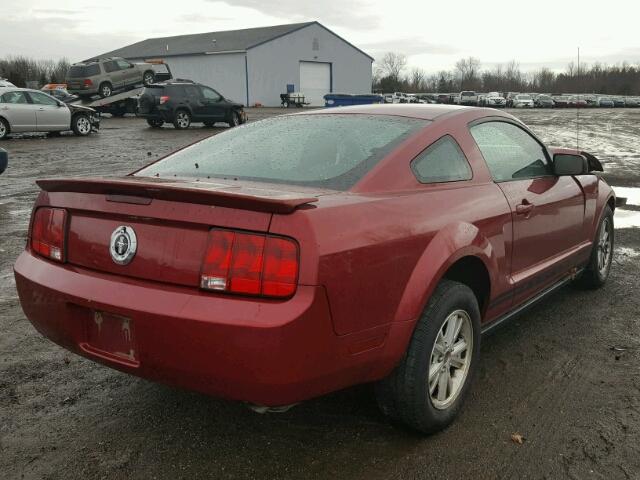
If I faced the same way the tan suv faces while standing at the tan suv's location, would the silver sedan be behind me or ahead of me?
behind

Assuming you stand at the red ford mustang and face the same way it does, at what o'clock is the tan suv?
The tan suv is roughly at 10 o'clock from the red ford mustang.

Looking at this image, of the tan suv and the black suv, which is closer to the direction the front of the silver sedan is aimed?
the black suv

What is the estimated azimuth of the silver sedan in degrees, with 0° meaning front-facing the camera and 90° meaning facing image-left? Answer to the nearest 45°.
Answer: approximately 270°

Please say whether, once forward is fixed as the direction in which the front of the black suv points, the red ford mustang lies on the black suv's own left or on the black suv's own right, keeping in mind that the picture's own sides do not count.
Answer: on the black suv's own right

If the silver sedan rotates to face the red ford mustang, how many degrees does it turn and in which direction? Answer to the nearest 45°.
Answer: approximately 90° to its right

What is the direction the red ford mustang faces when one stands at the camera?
facing away from the viewer and to the right of the viewer

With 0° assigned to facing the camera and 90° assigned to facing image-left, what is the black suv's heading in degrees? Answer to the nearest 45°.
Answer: approximately 225°

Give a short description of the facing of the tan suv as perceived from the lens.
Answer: facing away from the viewer and to the right of the viewer

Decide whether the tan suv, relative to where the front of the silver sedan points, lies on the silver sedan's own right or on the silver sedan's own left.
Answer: on the silver sedan's own left
